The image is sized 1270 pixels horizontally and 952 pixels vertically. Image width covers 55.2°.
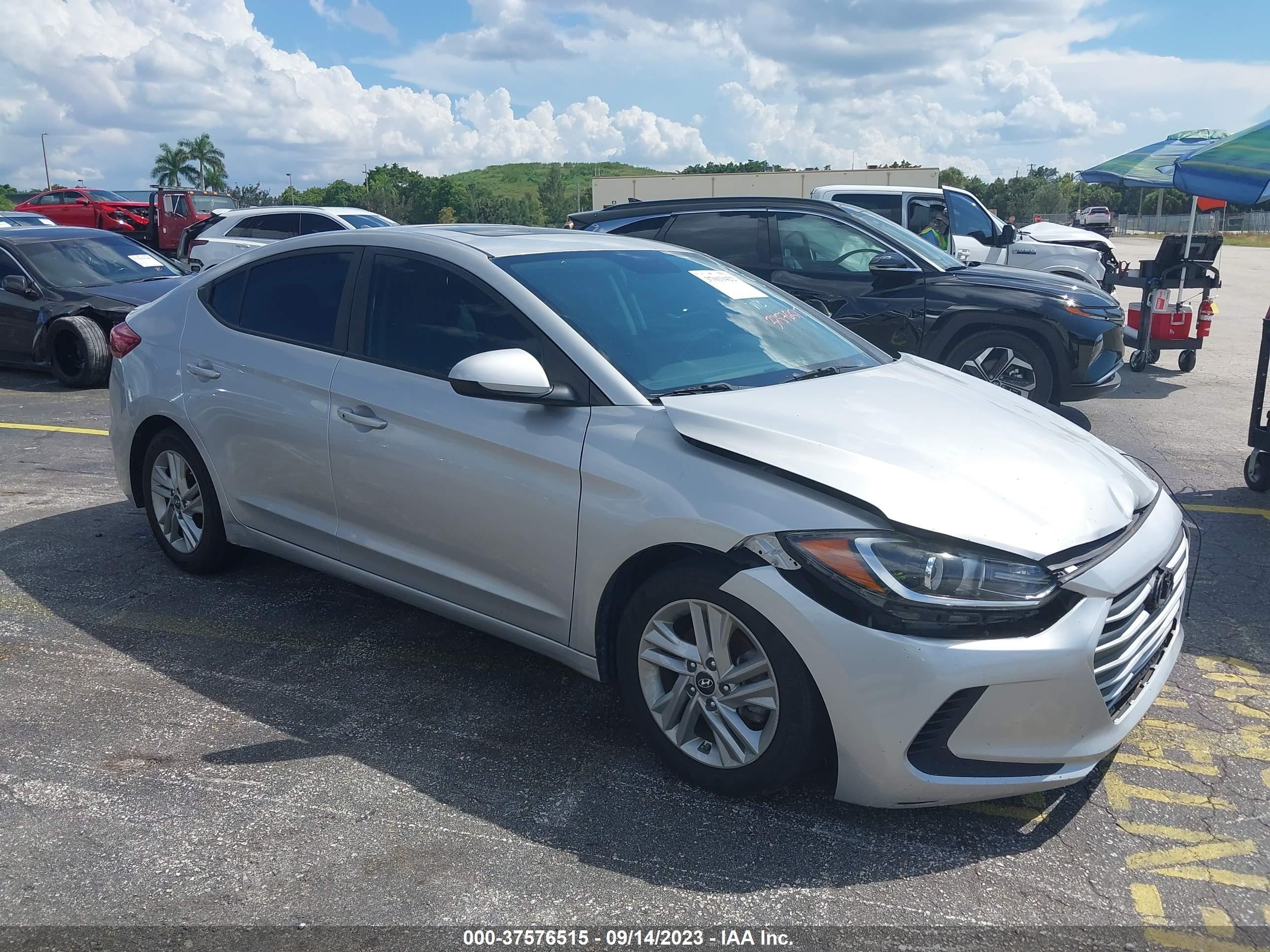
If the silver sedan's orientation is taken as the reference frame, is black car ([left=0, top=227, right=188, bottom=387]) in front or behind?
behind

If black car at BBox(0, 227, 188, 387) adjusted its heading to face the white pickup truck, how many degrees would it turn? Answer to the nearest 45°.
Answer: approximately 45° to its left

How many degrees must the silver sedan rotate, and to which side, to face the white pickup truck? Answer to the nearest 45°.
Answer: approximately 135° to its left

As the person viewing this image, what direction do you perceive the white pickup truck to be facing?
facing to the right of the viewer

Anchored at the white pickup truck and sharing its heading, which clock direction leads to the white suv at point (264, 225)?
The white suv is roughly at 6 o'clock from the white pickup truck.

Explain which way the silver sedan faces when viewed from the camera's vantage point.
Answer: facing the viewer and to the right of the viewer

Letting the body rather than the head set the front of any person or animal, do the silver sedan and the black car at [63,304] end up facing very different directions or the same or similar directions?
same or similar directions

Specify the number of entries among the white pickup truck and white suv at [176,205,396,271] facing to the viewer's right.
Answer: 2

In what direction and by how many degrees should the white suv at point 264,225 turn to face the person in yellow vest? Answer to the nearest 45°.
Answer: approximately 45° to its right

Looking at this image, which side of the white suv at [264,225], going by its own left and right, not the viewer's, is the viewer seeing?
right

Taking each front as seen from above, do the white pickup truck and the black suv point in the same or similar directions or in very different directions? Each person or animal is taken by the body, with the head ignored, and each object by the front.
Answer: same or similar directions

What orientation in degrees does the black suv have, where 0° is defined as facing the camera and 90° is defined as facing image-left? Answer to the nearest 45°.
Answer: approximately 270°

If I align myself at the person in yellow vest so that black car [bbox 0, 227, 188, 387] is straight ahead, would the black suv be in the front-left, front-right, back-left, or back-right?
front-left

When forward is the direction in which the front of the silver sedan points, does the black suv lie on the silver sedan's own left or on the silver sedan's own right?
on the silver sedan's own left

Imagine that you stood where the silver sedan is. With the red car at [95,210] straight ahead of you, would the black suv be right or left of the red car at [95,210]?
right

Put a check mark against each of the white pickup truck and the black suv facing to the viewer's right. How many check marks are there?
2
